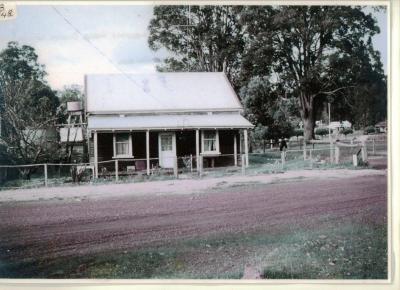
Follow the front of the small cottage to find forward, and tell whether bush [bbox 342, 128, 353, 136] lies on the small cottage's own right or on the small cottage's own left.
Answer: on the small cottage's own left

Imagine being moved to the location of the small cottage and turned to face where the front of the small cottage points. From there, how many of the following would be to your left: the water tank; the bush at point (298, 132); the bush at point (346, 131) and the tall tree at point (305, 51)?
3

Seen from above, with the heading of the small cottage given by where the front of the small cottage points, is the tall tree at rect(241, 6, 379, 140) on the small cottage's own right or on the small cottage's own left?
on the small cottage's own left

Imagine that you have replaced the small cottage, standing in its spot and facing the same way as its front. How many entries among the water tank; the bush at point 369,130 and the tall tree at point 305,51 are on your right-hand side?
1

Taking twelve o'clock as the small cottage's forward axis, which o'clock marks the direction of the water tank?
The water tank is roughly at 3 o'clock from the small cottage.

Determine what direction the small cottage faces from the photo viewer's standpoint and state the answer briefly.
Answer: facing the viewer

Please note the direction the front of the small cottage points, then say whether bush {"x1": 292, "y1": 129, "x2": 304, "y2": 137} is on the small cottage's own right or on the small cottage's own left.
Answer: on the small cottage's own left

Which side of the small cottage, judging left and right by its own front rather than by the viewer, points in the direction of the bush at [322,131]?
left
